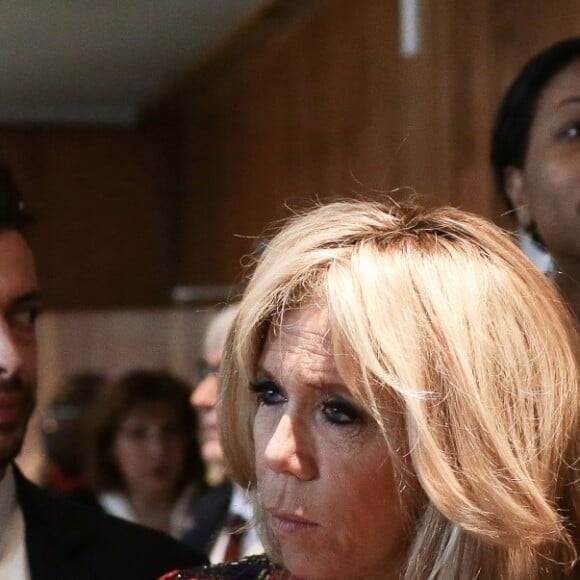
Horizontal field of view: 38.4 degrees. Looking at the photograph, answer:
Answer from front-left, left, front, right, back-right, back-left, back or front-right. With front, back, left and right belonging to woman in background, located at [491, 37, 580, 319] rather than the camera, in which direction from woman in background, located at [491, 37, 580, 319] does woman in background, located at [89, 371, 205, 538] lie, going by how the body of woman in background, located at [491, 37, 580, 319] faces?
back

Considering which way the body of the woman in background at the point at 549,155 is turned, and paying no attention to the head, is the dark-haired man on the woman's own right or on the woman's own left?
on the woman's own right

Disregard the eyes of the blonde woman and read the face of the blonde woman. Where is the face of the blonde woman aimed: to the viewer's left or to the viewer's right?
to the viewer's left
